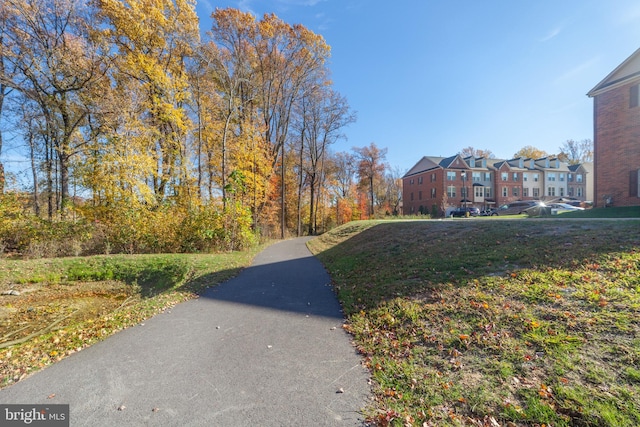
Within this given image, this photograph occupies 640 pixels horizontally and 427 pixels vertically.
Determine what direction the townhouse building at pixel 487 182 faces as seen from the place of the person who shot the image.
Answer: facing the viewer and to the right of the viewer

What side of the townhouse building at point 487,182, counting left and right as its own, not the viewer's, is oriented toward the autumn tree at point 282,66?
right

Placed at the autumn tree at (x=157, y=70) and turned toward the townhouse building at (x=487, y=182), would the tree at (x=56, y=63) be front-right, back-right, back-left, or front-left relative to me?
back-left

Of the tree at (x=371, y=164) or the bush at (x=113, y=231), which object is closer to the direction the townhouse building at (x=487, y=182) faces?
the bush

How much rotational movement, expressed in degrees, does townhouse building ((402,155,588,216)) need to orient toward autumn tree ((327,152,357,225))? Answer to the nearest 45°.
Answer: approximately 90° to its right

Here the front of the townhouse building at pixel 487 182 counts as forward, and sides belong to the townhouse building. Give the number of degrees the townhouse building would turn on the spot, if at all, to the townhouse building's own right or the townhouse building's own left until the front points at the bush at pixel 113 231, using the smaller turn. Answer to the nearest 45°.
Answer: approximately 45° to the townhouse building's own right

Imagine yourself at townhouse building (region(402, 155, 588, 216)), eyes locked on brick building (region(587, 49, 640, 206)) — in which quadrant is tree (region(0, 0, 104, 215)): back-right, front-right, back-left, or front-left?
front-right

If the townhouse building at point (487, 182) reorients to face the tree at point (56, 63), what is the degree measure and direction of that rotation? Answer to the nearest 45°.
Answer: approximately 45° to its right

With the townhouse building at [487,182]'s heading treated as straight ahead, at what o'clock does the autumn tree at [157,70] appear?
The autumn tree is roughly at 2 o'clock from the townhouse building.

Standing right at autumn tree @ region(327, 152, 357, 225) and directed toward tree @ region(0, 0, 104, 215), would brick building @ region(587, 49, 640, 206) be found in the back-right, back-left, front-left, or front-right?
front-left

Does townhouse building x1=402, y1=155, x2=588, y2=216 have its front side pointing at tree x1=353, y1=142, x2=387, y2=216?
no

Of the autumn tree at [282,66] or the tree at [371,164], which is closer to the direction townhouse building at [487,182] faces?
the autumn tree

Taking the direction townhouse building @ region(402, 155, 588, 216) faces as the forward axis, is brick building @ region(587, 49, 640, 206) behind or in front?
in front
